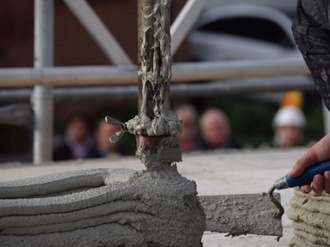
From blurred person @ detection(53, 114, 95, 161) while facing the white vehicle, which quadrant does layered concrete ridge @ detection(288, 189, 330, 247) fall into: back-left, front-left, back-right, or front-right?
back-right

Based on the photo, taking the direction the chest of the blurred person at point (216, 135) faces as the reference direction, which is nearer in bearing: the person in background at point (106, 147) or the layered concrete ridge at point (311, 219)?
the layered concrete ridge

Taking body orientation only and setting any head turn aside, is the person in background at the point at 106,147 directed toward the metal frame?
yes

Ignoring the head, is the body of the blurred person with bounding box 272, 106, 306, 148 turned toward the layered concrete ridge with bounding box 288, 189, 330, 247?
yes

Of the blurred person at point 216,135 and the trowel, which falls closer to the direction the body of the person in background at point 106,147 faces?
the trowel

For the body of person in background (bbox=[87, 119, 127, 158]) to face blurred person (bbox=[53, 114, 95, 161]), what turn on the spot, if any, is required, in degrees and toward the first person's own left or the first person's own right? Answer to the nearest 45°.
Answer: approximately 135° to the first person's own right

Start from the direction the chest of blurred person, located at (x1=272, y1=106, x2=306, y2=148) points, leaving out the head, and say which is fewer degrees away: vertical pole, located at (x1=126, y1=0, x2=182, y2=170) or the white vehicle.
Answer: the vertical pole

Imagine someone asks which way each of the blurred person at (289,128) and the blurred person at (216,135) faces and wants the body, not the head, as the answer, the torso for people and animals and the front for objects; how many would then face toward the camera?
2

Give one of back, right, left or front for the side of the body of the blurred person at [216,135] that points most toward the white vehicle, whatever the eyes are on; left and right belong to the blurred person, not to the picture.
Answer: back

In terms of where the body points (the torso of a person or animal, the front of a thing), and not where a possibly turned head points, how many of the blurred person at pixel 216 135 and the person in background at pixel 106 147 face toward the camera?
2

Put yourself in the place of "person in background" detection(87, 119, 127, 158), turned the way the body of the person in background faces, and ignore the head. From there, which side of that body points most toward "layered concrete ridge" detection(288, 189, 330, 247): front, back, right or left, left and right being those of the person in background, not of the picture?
front

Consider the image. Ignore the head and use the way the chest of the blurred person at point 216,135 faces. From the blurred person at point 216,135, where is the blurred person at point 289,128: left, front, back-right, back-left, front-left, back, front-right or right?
back-left

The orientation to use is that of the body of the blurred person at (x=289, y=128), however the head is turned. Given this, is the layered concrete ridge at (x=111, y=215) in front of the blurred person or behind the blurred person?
in front
